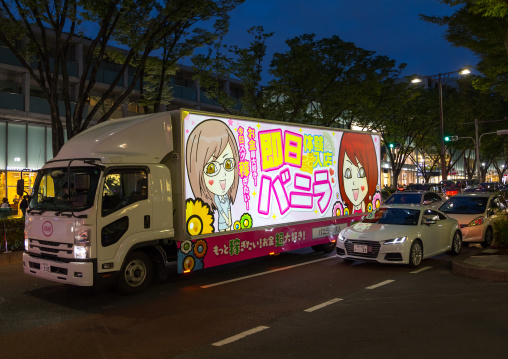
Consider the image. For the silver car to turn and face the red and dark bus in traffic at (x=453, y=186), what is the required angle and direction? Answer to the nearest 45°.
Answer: approximately 135° to its right

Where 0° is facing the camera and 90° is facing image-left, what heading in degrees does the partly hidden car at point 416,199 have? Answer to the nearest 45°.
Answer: approximately 45°

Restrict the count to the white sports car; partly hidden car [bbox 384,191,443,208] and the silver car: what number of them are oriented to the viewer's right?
0

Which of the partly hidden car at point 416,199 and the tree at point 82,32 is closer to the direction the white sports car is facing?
the tree

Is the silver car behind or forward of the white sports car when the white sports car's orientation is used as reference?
behind

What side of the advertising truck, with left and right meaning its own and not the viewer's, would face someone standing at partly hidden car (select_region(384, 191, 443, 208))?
back

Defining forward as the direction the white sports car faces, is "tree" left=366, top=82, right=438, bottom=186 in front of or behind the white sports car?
behind

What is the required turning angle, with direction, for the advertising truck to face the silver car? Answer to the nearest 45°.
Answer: approximately 180°

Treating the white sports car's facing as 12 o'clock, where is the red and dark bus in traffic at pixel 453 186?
The red and dark bus in traffic is roughly at 5 o'clock from the white sports car.

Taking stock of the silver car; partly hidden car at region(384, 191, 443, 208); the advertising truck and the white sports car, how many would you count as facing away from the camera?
0

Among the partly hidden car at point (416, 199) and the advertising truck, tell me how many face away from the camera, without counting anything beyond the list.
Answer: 0

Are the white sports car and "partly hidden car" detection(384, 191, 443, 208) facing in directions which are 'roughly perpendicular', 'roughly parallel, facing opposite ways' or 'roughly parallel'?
roughly parallel

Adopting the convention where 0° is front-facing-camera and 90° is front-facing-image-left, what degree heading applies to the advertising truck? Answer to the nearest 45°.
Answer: approximately 45°

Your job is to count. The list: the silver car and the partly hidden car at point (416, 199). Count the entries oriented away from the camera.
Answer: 0

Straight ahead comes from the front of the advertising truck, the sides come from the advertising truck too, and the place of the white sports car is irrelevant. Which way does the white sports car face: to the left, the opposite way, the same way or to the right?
the same way

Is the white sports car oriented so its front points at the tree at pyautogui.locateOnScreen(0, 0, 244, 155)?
no

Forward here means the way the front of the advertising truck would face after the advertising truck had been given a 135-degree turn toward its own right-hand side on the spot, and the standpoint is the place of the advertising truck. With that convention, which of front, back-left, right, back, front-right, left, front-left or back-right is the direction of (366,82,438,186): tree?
front-right

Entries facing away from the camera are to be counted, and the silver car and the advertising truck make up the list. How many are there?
0

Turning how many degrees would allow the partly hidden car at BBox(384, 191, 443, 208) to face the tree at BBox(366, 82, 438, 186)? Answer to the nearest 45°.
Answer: approximately 135° to its right

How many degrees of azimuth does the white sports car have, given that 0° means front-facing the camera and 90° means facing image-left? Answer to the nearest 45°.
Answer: approximately 45°

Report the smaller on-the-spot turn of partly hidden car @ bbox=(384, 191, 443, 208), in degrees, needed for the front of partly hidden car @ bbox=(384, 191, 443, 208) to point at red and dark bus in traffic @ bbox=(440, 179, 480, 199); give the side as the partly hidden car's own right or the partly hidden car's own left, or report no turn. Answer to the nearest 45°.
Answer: approximately 135° to the partly hidden car's own right
